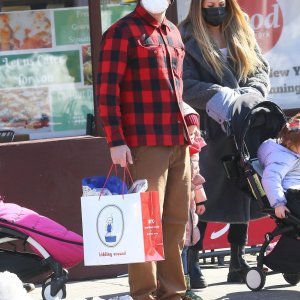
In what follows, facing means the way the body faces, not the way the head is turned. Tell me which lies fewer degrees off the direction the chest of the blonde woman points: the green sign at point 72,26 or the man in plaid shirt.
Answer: the man in plaid shirt

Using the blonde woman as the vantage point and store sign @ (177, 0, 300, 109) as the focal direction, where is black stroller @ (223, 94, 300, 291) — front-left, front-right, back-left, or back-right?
back-right

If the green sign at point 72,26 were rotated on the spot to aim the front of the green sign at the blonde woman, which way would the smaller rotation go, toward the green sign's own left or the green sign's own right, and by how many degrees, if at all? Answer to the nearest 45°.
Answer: approximately 45° to the green sign's own left
